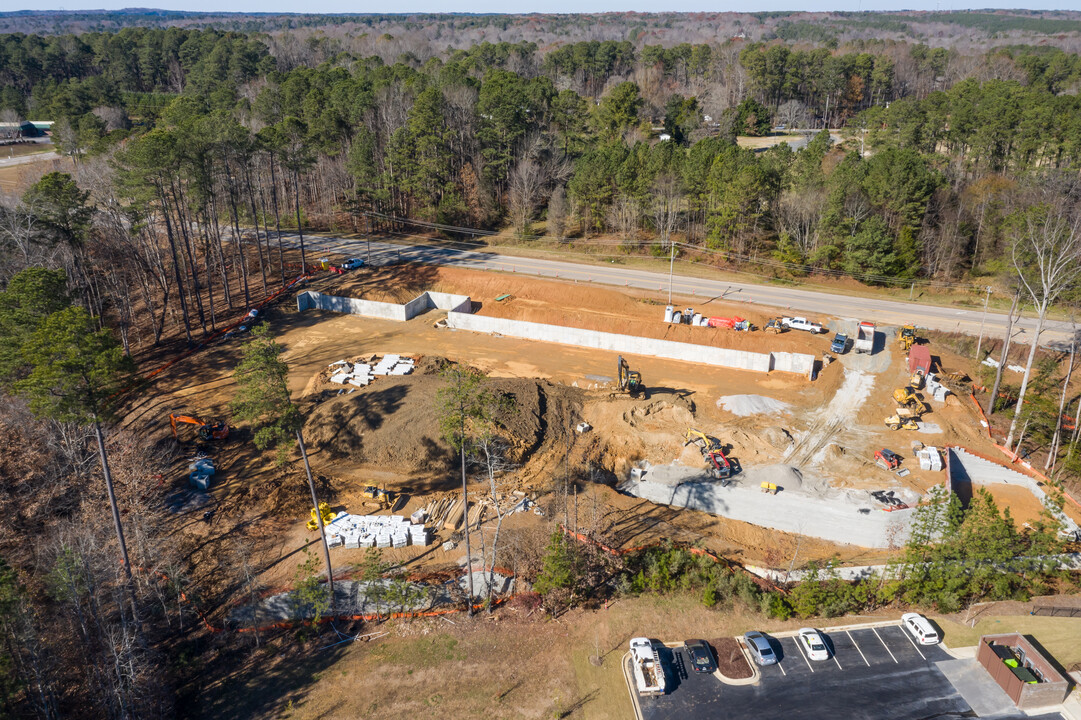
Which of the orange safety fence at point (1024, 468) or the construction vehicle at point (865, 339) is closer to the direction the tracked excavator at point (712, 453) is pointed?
the construction vehicle

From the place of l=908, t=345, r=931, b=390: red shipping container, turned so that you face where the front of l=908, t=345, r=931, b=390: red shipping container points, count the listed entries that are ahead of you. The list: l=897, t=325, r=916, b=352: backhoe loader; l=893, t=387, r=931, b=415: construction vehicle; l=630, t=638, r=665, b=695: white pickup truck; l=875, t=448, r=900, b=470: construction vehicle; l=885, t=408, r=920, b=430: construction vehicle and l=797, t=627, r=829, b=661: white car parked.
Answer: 5

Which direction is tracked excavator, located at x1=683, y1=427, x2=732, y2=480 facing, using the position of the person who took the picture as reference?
facing away from the viewer and to the left of the viewer

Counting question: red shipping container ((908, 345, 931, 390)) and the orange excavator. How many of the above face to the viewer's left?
1

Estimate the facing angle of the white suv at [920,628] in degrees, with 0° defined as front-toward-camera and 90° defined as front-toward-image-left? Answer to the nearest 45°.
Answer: approximately 135°

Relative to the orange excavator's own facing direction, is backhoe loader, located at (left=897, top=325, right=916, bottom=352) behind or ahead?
behind

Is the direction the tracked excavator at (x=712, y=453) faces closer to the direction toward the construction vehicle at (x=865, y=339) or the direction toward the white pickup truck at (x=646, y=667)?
the construction vehicle

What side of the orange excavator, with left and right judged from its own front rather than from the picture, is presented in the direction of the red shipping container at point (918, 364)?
back

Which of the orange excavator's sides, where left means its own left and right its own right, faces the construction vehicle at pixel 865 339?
back

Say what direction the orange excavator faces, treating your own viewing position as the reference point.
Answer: facing to the left of the viewer

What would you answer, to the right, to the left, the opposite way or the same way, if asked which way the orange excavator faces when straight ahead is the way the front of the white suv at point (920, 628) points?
to the left

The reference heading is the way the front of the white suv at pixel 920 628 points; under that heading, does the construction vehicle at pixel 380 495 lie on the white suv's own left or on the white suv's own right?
on the white suv's own left
